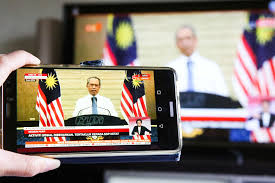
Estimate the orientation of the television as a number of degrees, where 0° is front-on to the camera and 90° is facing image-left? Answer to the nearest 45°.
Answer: approximately 0°

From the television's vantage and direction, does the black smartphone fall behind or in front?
in front
